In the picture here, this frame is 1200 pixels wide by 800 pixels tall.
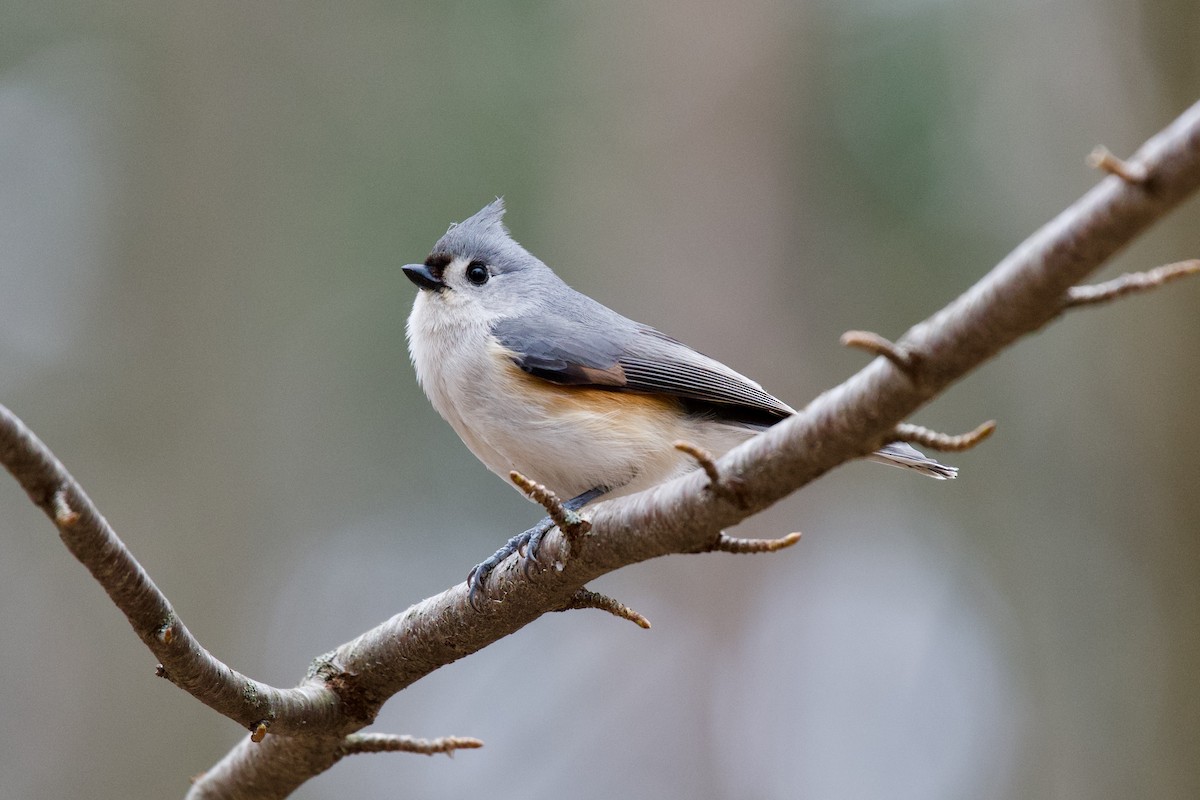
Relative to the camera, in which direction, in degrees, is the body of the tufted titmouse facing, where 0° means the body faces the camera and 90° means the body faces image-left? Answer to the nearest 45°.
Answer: approximately 90°
